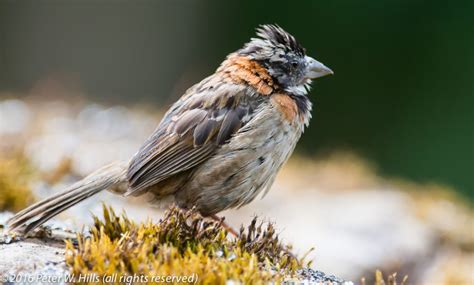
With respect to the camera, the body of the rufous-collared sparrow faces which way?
to the viewer's right

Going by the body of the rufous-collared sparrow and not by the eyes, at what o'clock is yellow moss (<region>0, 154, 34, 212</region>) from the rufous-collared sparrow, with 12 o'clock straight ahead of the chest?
The yellow moss is roughly at 7 o'clock from the rufous-collared sparrow.
